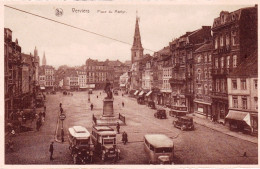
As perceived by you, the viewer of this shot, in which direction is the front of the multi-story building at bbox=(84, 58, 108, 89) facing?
facing the viewer

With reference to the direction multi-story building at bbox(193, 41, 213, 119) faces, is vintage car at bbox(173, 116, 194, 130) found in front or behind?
in front

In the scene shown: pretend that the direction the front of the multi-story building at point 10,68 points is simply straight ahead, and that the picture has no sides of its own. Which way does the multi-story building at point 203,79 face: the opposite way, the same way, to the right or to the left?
the opposite way

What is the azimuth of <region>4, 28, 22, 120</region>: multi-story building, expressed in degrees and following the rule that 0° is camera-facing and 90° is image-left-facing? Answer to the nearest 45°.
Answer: approximately 270°

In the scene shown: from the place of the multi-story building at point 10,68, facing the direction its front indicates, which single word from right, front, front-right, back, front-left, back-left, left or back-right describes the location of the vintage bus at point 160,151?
front-right

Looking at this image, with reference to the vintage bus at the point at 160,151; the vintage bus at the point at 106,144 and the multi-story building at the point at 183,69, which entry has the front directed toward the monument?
the multi-story building

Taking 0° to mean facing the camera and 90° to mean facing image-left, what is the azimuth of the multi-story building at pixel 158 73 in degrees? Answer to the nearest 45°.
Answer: approximately 45°
